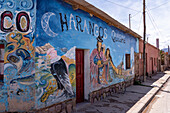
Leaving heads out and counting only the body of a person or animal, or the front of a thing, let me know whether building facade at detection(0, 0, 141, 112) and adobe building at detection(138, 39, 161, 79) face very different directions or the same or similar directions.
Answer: same or similar directions

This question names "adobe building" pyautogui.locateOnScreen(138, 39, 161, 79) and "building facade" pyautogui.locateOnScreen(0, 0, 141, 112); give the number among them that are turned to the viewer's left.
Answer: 0

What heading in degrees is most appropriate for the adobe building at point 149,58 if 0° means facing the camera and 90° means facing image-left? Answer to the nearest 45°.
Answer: approximately 315°

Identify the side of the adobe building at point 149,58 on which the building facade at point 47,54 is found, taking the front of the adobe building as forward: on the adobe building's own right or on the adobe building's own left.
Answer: on the adobe building's own right

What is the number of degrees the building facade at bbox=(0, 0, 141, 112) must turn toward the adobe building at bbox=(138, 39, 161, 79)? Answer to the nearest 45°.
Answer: approximately 90° to its left

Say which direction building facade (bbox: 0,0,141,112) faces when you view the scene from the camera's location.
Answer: facing the viewer and to the right of the viewer
